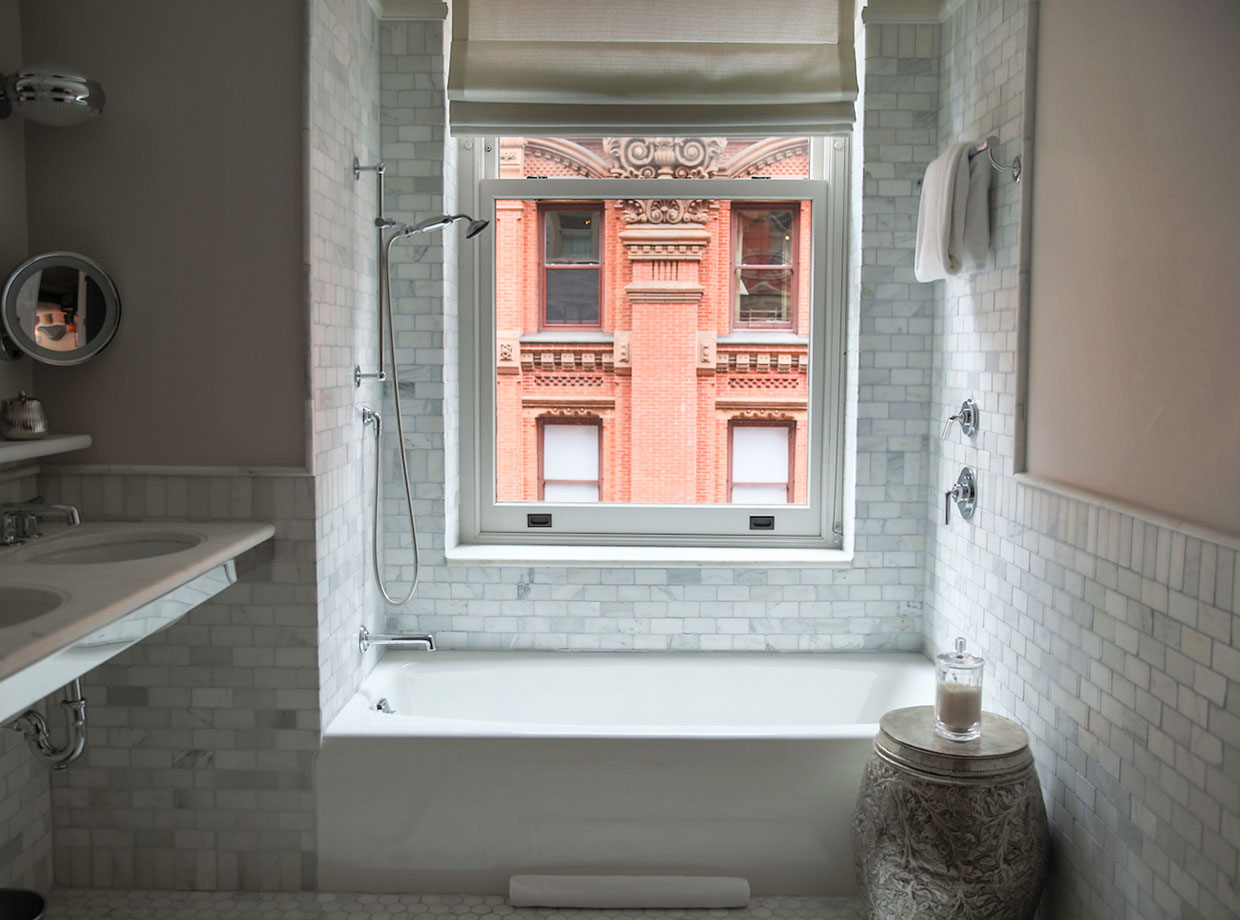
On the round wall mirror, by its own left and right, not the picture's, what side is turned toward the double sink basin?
front

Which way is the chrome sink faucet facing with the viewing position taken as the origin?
facing to the right of the viewer

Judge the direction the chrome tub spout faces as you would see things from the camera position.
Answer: facing to the right of the viewer

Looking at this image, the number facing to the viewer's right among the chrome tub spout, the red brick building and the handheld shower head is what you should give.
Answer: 2

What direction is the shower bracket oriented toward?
to the viewer's right

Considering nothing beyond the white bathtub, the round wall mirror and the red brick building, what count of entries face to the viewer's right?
0

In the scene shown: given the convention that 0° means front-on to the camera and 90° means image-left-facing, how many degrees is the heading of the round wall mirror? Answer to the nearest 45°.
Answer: approximately 0°

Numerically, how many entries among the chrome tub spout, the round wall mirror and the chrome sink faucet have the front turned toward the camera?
1

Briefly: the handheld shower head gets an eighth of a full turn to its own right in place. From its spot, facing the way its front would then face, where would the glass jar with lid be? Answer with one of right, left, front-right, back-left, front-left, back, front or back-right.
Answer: front

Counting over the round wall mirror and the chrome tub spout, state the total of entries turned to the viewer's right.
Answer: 1

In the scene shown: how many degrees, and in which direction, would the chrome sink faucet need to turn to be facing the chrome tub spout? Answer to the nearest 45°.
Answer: approximately 45° to its left

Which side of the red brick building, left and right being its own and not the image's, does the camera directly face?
front
